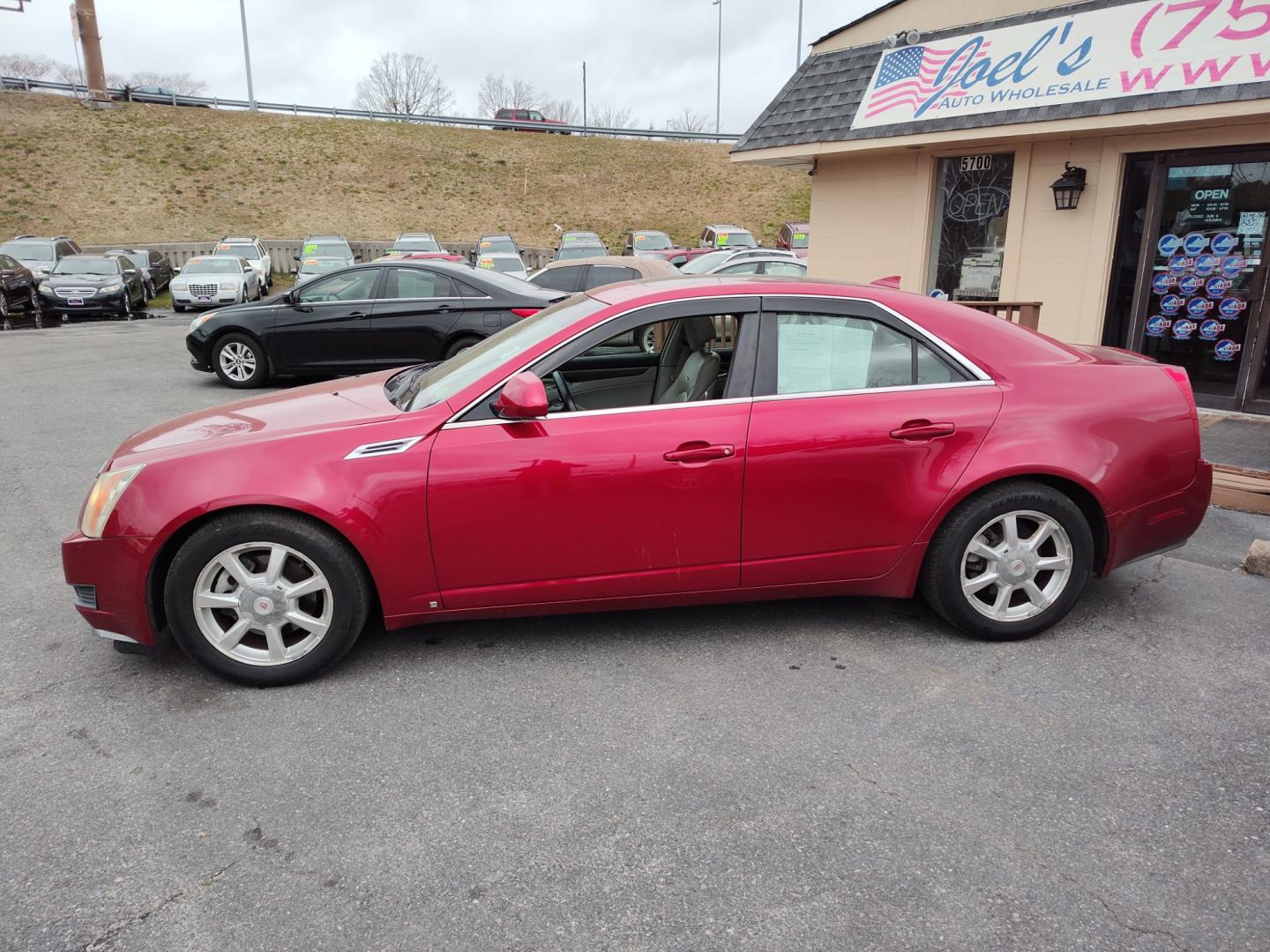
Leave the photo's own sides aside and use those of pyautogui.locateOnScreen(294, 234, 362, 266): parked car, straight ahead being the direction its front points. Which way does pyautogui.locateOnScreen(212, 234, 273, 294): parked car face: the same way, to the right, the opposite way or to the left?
the same way

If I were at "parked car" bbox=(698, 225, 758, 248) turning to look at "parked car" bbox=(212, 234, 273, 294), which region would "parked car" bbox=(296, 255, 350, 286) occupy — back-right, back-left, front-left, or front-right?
front-left

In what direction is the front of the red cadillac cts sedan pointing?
to the viewer's left

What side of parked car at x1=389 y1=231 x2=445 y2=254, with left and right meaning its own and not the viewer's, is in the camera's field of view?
front

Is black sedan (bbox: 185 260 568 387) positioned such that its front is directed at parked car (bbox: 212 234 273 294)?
no

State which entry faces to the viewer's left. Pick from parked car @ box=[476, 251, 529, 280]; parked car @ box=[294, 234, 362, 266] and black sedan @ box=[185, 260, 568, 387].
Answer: the black sedan

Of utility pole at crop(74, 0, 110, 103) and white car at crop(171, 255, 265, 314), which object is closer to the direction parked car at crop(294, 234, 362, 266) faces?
the white car

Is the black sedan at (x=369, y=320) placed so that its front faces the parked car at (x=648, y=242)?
no

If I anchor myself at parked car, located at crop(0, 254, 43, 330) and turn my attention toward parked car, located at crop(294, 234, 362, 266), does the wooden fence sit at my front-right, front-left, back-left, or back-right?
front-left

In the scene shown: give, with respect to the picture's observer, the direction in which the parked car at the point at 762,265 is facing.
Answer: facing to the left of the viewer

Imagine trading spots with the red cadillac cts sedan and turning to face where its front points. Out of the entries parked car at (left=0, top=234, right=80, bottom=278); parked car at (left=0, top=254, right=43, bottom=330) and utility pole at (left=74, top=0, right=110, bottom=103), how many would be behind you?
0

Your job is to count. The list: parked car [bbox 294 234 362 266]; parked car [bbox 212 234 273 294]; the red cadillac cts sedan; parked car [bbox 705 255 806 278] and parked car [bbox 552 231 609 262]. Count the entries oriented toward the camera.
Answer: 3

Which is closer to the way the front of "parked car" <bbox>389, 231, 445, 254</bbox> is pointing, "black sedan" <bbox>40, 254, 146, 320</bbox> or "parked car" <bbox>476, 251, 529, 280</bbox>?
the parked car

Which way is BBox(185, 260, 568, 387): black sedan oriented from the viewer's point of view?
to the viewer's left

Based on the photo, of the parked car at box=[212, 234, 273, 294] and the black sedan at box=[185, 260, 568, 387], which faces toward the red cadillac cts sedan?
the parked car

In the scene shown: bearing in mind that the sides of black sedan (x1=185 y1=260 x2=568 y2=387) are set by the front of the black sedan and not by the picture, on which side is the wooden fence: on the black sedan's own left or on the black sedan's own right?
on the black sedan's own right

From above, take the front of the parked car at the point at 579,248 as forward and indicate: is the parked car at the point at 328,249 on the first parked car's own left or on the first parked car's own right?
on the first parked car's own right

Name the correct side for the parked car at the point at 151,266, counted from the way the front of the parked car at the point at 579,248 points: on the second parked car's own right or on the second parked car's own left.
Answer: on the second parked car's own right

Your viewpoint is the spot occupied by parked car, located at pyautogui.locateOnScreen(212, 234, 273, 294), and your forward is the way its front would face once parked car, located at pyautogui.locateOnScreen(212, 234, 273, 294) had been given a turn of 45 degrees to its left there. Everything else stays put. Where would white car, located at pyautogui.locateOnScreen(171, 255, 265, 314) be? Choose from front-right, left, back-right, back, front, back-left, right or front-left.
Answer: front-right

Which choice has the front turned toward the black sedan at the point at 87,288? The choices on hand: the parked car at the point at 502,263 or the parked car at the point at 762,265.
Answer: the parked car at the point at 762,265

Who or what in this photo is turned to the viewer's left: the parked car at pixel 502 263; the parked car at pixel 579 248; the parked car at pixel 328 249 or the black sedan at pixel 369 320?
the black sedan

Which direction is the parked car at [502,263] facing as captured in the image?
toward the camera

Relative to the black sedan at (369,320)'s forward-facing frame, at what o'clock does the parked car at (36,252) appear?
The parked car is roughly at 2 o'clock from the black sedan.
